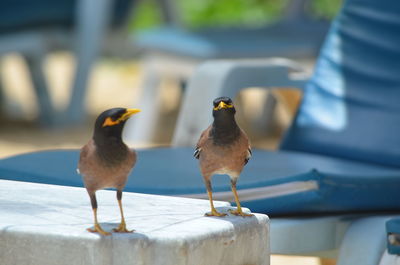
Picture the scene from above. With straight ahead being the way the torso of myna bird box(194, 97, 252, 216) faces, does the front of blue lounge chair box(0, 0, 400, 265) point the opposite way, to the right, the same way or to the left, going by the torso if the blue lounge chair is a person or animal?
to the right

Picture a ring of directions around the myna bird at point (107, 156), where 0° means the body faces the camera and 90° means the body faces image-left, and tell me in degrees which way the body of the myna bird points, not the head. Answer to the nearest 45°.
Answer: approximately 0°

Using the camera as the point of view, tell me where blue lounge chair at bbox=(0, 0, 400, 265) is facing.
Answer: facing to the left of the viewer

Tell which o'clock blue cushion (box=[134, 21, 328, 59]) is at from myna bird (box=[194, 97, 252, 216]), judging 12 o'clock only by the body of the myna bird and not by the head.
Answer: The blue cushion is roughly at 6 o'clock from the myna bird.

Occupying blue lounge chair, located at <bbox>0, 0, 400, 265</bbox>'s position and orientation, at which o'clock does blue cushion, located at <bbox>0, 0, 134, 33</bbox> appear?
The blue cushion is roughly at 2 o'clock from the blue lounge chair.

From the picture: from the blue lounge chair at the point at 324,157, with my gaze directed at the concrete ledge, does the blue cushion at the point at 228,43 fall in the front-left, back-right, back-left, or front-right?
back-right

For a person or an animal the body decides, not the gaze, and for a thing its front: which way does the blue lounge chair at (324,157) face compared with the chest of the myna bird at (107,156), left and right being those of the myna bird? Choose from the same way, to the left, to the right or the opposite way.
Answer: to the right

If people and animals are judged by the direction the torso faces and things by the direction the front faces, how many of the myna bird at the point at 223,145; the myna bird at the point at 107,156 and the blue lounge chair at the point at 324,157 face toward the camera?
2
